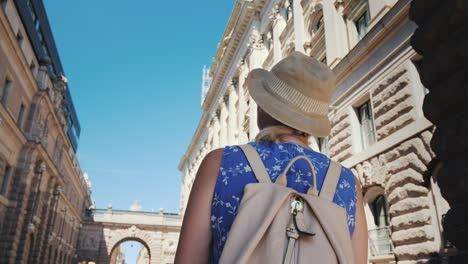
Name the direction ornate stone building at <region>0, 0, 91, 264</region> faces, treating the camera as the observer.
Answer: facing to the right of the viewer
